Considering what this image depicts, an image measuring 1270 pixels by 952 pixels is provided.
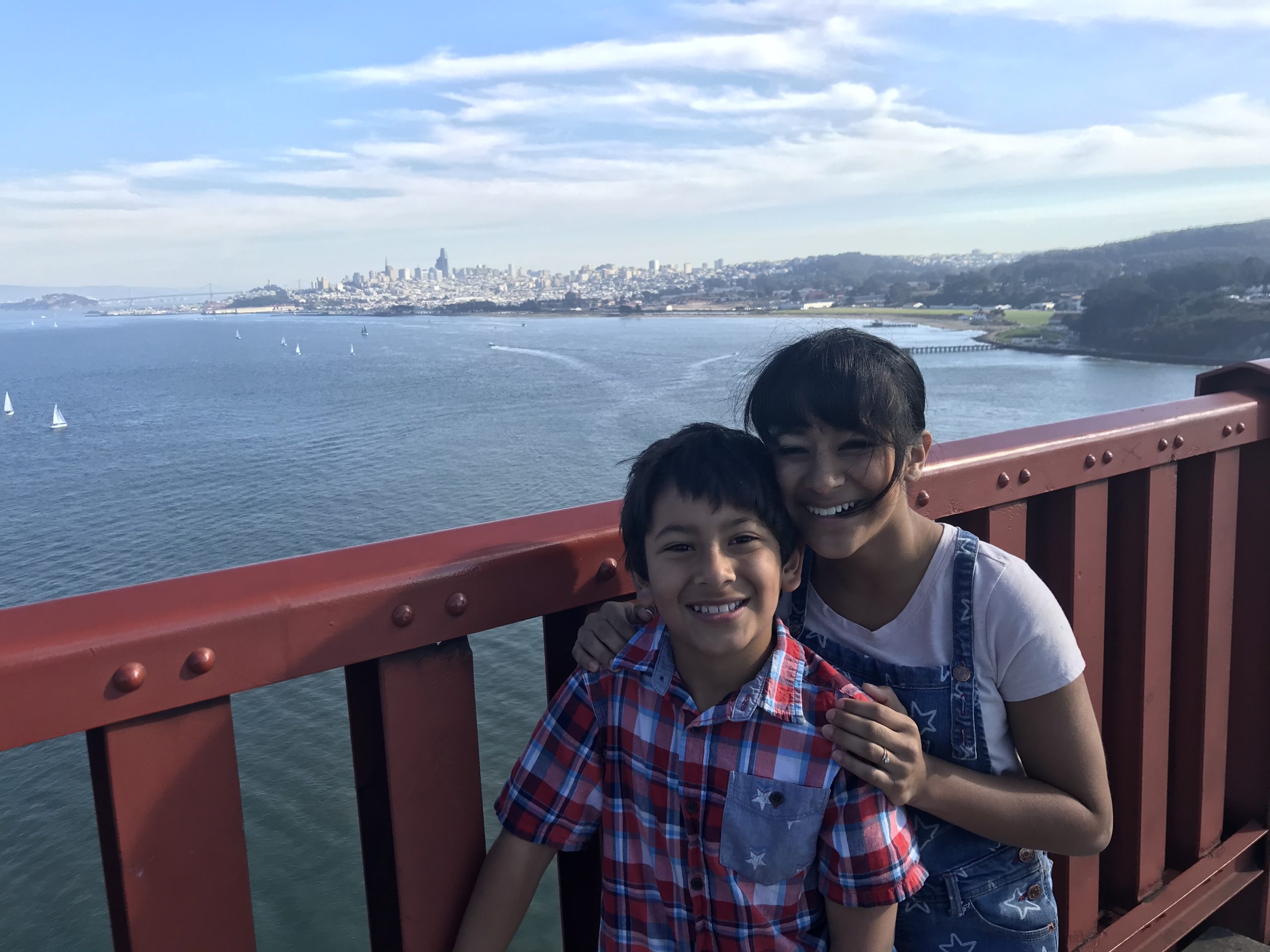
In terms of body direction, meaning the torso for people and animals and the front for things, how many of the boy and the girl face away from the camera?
0

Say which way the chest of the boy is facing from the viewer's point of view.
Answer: toward the camera

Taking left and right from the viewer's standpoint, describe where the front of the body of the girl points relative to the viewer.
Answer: facing the viewer and to the left of the viewer
